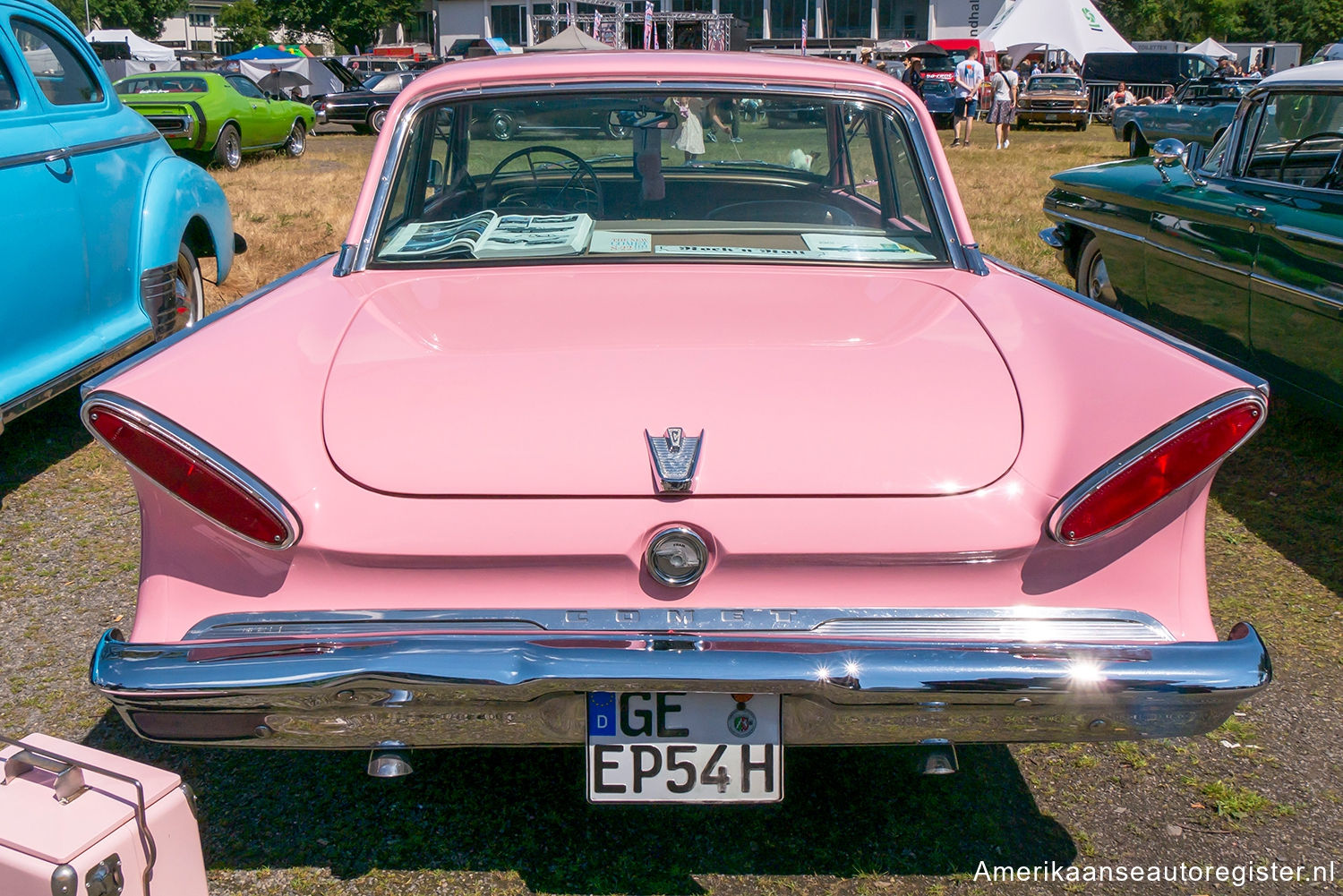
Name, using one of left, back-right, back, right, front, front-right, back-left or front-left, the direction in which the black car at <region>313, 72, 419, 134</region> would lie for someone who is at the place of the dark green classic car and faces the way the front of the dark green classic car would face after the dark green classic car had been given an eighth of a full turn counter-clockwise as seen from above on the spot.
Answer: front-right

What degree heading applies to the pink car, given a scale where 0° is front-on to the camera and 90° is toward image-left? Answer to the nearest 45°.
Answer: approximately 180°

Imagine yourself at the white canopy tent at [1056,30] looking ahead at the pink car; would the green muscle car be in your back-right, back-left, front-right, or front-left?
front-right

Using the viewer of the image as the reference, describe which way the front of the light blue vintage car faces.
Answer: facing the viewer and to the left of the viewer

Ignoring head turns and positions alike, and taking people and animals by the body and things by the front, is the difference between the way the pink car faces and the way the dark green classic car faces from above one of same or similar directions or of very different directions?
same or similar directions

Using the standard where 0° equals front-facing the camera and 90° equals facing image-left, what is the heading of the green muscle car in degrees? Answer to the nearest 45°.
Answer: approximately 225°
